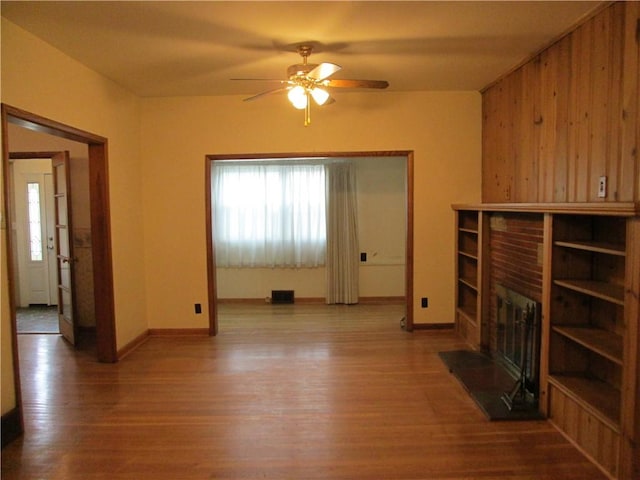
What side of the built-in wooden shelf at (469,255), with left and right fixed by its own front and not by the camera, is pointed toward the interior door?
front

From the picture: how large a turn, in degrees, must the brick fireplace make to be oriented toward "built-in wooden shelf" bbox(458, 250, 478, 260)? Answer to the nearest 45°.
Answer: approximately 90° to its right

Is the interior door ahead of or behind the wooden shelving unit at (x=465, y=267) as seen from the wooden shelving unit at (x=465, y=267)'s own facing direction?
ahead

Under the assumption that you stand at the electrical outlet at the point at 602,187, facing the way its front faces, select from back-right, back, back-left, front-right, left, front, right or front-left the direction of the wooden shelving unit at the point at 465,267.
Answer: right

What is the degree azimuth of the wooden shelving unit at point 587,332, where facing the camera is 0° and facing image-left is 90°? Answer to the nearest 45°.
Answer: approximately 45°

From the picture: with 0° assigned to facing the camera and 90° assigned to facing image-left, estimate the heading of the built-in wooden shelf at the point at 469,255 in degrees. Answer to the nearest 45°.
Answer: approximately 45°

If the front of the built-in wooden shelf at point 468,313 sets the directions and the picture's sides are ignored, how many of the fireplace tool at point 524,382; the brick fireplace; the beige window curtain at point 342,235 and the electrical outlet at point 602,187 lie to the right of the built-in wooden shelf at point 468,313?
1

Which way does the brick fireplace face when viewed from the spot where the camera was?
facing the viewer and to the left of the viewer

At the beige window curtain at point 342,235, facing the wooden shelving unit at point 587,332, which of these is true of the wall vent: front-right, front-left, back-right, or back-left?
back-right

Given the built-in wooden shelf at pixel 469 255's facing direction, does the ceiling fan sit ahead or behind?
ahead

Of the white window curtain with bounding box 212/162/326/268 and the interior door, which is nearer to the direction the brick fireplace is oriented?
the interior door

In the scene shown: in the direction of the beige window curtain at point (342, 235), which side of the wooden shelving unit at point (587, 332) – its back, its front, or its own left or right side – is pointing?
right

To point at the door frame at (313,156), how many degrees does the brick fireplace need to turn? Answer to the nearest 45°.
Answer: approximately 45° to its right
